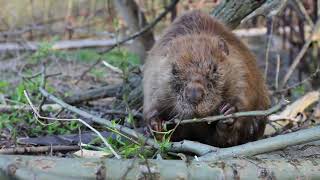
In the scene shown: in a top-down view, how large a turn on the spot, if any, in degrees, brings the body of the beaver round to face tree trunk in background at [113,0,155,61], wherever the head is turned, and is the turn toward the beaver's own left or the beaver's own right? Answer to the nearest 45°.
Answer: approximately 180°

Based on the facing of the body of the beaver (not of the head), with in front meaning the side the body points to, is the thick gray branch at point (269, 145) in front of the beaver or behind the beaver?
in front

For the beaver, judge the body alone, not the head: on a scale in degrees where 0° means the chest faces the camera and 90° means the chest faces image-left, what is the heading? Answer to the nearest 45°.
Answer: approximately 0°

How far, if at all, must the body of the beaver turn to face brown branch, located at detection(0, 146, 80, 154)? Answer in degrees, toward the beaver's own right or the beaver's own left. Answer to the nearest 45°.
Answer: approximately 90° to the beaver's own right

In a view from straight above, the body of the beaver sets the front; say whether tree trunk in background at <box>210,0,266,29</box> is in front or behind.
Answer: behind

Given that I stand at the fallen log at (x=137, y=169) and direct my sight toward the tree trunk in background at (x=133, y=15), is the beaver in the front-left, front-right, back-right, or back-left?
front-right

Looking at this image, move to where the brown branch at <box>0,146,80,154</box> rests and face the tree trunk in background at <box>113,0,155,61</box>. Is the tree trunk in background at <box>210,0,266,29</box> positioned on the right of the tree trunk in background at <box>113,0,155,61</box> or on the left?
right

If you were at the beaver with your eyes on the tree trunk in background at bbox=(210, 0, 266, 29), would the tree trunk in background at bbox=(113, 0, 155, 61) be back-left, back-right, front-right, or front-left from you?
front-left

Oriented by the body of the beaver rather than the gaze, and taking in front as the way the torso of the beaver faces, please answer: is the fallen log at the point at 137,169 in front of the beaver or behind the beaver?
in front
